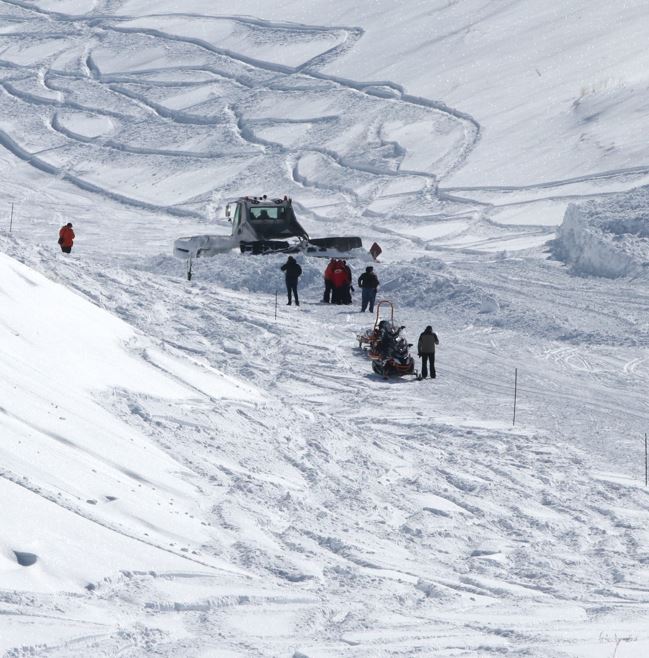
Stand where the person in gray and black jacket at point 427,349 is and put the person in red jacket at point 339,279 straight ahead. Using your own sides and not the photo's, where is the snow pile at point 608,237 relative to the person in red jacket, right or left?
right

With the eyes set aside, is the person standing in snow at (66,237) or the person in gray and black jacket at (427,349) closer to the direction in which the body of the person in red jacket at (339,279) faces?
the person standing in snow

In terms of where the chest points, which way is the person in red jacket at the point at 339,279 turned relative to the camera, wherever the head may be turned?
away from the camera

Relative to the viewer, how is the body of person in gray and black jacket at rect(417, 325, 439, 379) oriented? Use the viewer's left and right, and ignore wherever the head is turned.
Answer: facing away from the viewer

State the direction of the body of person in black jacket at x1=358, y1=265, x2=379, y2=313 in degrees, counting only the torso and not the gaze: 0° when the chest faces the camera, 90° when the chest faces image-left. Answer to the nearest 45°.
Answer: approximately 180°

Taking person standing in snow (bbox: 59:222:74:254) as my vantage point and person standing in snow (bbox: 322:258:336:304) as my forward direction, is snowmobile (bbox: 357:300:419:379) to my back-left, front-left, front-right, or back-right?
front-right

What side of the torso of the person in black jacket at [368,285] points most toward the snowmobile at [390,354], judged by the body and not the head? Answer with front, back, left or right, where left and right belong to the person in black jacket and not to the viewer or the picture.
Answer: back

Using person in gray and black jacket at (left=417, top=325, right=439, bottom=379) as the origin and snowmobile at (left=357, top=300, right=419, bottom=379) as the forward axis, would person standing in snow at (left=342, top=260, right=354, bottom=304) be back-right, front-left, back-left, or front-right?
front-right

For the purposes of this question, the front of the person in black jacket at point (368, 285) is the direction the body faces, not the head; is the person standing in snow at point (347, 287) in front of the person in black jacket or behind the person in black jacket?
in front

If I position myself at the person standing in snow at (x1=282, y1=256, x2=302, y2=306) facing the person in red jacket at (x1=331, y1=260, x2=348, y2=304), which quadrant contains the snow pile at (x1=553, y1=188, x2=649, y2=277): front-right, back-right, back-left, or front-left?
front-left
